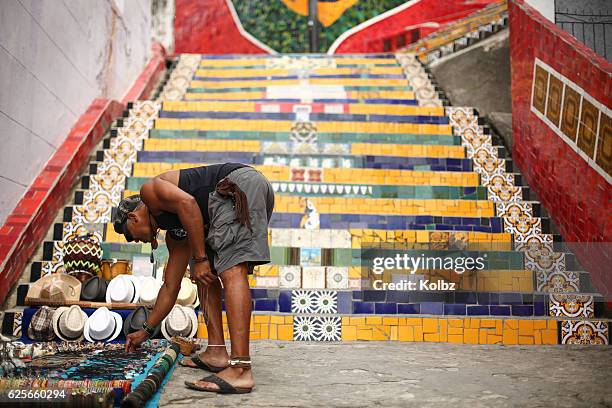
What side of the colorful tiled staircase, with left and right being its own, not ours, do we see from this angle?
front

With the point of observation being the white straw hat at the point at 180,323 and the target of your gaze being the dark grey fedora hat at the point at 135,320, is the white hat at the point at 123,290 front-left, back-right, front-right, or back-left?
front-right

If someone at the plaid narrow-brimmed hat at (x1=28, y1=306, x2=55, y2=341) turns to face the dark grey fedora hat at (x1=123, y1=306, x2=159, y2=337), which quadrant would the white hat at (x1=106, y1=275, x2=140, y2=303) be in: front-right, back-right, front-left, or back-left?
front-left
